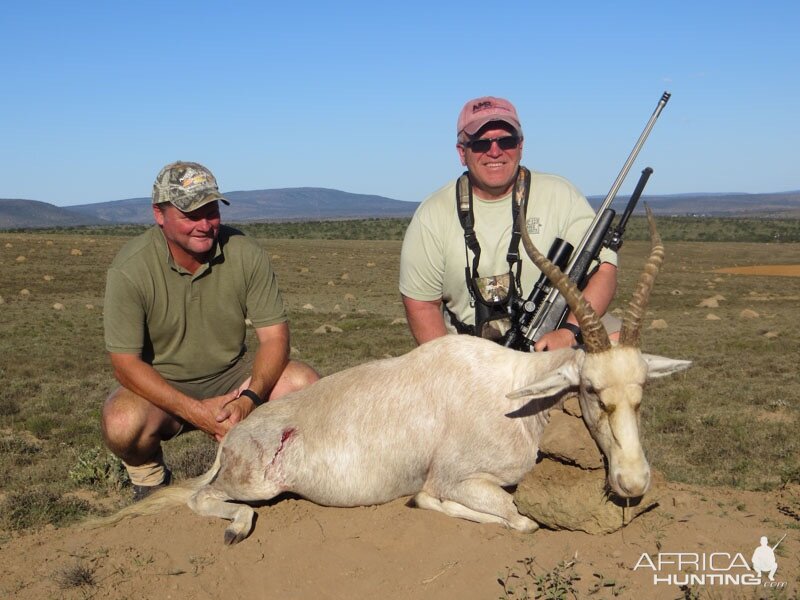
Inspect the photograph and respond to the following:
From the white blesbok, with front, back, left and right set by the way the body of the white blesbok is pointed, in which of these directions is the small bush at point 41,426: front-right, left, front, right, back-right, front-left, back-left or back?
back-left

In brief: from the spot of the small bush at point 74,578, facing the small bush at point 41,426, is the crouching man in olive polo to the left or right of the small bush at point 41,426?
right

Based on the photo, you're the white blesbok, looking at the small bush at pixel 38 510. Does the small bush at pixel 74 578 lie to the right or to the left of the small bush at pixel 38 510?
left

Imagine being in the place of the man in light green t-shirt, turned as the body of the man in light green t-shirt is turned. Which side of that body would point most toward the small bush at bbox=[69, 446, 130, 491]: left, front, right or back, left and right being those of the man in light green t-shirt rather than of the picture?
right

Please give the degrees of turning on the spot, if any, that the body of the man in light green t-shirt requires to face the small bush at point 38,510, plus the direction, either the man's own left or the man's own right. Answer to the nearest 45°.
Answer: approximately 90° to the man's own right

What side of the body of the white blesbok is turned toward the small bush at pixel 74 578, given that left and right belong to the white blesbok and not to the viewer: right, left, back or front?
back

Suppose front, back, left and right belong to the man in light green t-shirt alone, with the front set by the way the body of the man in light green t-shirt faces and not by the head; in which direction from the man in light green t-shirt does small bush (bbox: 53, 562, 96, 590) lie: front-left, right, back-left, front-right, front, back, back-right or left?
front-right

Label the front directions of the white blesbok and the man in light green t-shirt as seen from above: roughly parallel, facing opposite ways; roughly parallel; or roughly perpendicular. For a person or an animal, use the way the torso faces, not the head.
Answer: roughly perpendicular

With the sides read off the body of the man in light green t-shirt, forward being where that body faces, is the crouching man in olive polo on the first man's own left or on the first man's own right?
on the first man's own right

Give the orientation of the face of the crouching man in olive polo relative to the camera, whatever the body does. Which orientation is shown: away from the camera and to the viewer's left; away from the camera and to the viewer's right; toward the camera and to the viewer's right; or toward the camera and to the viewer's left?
toward the camera and to the viewer's right

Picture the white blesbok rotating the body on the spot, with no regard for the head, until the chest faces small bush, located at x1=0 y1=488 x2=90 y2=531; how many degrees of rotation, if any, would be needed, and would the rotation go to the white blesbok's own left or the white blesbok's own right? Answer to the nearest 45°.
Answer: approximately 180°

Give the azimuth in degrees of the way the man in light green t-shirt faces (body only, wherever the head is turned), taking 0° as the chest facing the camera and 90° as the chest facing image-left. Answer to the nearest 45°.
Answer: approximately 0°

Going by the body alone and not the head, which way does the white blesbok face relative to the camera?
to the viewer's right

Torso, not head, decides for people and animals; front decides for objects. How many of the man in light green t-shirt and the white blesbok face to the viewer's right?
1

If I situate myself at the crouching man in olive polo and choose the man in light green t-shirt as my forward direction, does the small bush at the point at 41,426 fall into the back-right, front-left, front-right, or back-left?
back-left

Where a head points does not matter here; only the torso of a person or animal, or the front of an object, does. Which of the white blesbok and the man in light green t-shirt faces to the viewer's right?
the white blesbok
